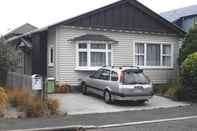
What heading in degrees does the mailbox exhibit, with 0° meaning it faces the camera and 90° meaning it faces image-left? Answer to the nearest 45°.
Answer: approximately 0°

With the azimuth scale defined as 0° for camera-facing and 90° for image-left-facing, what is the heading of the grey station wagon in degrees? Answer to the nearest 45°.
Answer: approximately 135°

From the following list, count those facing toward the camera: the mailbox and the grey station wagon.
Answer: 1

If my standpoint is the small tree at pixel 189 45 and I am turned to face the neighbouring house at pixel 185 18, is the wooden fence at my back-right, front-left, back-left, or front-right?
back-left

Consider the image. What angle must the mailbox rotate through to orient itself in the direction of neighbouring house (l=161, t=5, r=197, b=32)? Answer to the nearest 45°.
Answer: approximately 135° to its left

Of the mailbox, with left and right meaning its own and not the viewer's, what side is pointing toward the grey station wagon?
left

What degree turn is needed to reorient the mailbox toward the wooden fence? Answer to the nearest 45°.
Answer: approximately 90° to its right

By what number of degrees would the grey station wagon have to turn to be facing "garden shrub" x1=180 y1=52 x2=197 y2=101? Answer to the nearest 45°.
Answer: approximately 90° to its right
